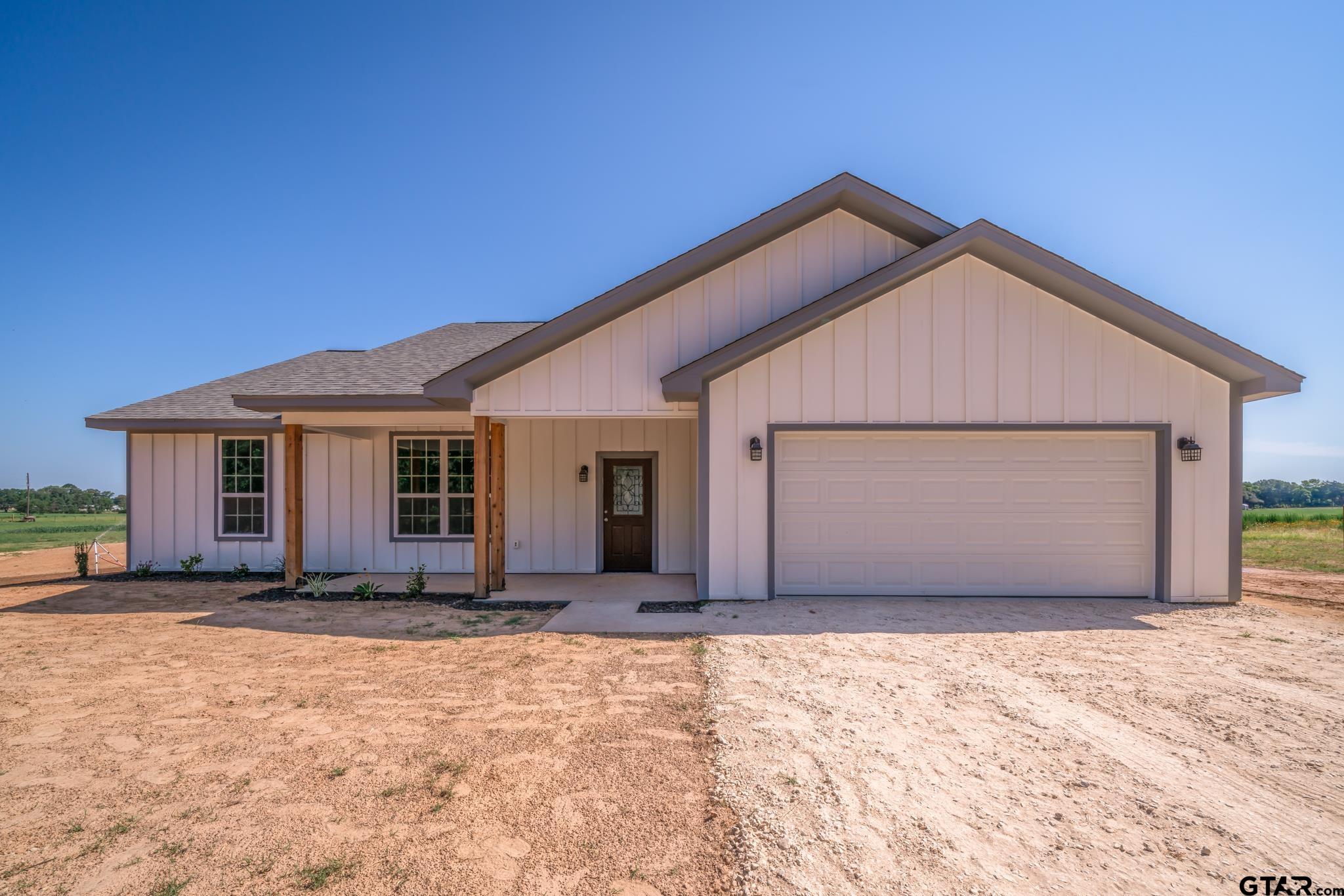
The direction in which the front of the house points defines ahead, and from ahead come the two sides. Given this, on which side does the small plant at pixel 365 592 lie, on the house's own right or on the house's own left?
on the house's own right

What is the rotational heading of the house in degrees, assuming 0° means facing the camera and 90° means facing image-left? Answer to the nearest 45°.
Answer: approximately 0°

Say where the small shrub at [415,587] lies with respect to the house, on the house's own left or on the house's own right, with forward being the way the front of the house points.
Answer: on the house's own right

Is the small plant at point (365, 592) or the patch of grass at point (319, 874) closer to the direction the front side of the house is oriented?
the patch of grass

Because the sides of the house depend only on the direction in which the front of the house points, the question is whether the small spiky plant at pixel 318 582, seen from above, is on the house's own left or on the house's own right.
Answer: on the house's own right

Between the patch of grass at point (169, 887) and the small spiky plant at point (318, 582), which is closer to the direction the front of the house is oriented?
the patch of grass
